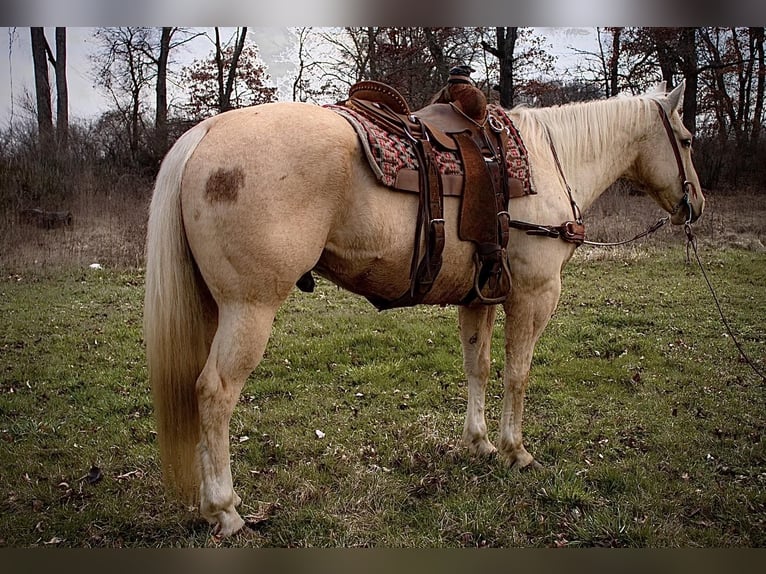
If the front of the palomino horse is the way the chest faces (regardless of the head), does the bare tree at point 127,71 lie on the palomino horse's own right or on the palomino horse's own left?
on the palomino horse's own left

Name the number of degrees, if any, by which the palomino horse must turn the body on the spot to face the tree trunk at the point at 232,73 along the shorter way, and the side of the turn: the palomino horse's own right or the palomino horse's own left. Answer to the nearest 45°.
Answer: approximately 45° to the palomino horse's own left

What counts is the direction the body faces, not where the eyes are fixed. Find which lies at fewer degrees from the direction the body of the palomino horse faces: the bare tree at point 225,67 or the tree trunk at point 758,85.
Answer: the tree trunk

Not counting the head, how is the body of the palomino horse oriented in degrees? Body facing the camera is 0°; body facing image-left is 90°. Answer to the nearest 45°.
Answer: approximately 225°

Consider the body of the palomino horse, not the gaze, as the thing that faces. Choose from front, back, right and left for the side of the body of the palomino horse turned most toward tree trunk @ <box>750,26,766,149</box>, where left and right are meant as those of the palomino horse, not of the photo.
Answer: front

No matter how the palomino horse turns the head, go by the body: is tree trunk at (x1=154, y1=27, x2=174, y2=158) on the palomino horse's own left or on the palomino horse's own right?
on the palomino horse's own left

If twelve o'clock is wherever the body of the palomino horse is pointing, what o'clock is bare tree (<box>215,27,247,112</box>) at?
The bare tree is roughly at 10 o'clock from the palomino horse.

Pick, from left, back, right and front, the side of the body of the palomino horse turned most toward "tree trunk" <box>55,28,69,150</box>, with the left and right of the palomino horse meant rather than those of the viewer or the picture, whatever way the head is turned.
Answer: left
